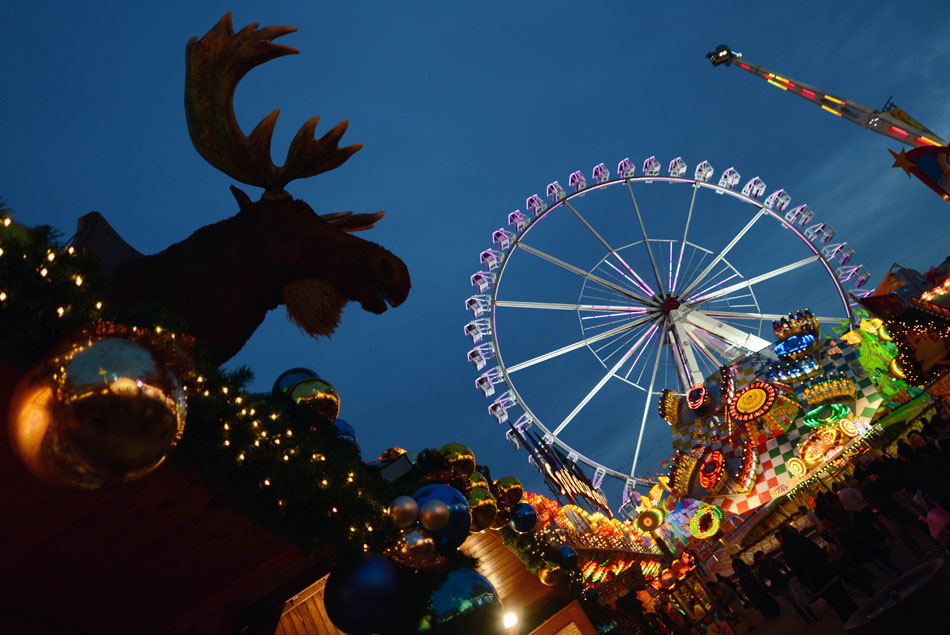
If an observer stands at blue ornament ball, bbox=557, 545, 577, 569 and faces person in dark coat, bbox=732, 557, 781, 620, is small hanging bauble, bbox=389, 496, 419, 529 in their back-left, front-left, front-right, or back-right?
back-right

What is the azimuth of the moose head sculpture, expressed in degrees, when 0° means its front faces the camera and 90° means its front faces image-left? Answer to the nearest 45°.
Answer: approximately 270°

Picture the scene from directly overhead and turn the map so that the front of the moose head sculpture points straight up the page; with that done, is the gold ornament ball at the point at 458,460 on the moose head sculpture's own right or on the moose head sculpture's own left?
on the moose head sculpture's own left

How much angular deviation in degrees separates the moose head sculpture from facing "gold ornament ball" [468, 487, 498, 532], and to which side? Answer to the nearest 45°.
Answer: approximately 90° to its left

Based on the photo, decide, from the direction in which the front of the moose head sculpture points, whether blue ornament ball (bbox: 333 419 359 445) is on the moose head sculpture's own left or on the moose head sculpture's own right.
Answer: on the moose head sculpture's own left

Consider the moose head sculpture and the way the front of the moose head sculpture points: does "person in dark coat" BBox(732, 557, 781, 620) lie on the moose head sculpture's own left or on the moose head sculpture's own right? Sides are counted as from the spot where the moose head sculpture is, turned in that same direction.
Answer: on the moose head sculpture's own left
